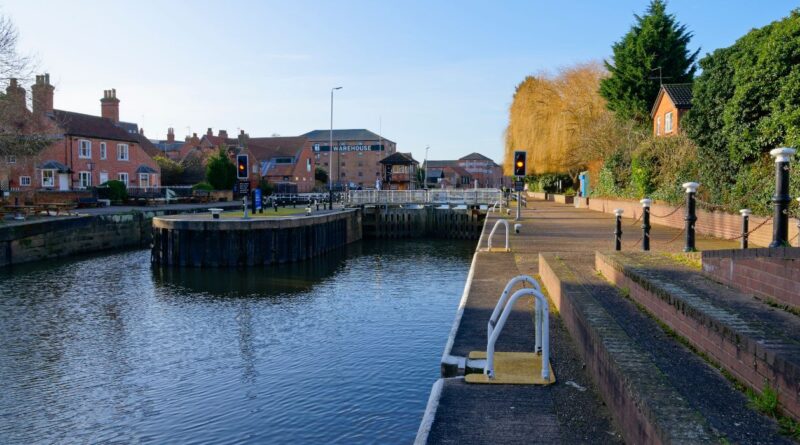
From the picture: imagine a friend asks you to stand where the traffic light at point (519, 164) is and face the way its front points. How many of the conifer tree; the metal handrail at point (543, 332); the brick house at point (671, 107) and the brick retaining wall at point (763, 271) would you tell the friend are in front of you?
2

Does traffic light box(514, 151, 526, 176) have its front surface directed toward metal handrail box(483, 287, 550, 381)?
yes

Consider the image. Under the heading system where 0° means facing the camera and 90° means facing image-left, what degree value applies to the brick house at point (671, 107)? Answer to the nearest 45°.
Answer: approximately 45°

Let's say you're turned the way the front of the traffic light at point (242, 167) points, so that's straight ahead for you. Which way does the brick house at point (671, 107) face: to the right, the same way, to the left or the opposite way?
to the right

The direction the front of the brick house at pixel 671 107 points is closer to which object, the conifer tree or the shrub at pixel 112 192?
the shrub

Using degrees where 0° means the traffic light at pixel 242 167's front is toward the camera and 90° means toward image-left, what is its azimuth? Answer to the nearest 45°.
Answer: approximately 0°

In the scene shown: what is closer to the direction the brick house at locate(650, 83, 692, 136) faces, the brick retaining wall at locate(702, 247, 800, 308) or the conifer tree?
the brick retaining wall

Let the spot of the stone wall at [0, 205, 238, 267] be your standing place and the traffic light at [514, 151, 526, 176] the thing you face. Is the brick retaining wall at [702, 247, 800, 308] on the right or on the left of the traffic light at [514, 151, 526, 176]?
right

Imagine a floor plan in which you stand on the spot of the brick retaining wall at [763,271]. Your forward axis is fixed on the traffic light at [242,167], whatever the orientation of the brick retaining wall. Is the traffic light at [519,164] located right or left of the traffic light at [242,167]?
right

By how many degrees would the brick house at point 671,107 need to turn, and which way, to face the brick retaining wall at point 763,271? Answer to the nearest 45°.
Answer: approximately 45° to its left

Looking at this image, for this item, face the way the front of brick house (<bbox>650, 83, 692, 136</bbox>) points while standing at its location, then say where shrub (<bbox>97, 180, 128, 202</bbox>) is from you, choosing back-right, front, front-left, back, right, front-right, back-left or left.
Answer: front-right
